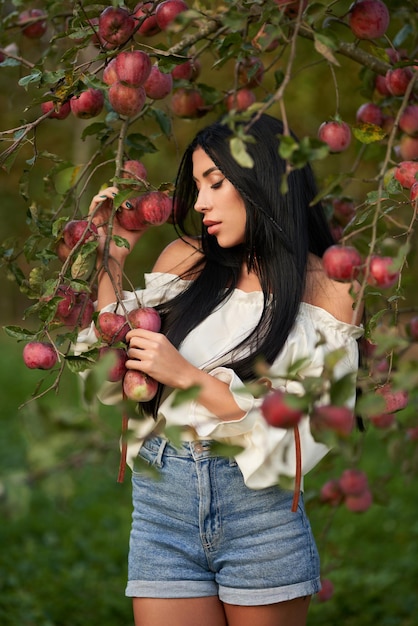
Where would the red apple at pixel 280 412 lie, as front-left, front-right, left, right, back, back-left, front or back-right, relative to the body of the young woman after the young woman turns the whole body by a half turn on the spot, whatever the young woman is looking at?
back

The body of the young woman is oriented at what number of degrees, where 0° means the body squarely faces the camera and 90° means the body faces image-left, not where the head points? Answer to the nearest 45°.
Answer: approximately 0°
